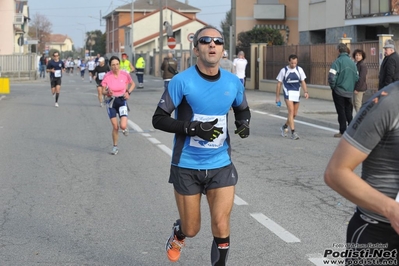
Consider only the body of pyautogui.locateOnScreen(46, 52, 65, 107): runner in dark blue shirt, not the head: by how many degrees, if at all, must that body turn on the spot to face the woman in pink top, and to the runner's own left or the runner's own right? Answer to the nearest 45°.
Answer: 0° — they already face them

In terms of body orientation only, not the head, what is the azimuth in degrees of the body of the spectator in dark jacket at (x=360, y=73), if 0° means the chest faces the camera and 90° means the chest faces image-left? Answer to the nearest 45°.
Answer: approximately 45°

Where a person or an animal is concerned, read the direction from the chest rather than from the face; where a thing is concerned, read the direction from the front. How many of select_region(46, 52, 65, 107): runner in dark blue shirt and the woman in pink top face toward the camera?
2

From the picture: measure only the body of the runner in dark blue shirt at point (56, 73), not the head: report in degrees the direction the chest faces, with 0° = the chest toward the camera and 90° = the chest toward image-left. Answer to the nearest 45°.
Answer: approximately 0°

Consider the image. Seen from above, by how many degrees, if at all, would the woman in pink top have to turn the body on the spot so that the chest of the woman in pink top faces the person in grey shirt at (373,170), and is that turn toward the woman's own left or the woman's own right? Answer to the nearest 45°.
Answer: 0° — they already face them
